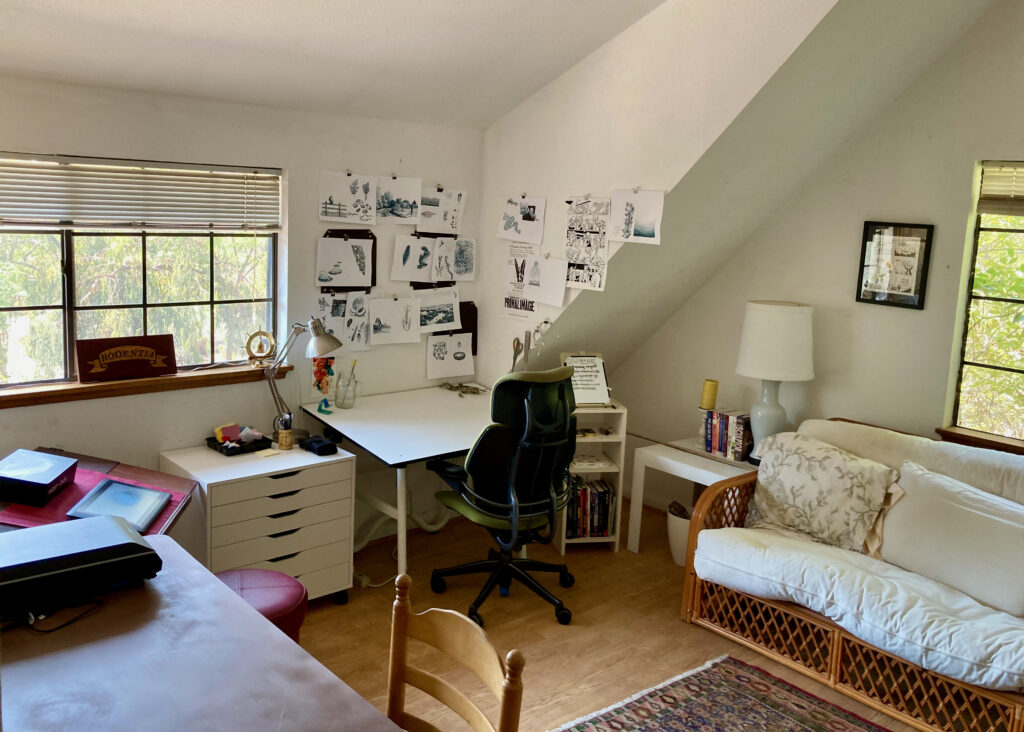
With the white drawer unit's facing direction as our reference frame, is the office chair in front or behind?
in front

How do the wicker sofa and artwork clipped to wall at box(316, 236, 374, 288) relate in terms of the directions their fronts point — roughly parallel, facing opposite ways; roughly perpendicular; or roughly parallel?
roughly perpendicular

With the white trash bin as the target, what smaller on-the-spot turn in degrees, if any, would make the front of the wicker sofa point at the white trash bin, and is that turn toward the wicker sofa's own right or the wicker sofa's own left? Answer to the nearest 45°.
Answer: approximately 90° to the wicker sofa's own right

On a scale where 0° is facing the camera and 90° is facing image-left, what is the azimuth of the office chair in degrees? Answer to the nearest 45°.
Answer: approximately 135°

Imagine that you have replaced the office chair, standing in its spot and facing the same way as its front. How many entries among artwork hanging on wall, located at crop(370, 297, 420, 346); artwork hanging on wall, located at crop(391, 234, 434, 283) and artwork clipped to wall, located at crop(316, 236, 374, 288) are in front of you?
3

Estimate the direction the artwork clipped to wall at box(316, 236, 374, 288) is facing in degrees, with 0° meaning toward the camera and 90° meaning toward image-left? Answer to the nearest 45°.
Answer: approximately 0°

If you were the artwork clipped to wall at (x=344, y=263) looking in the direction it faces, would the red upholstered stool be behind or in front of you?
in front

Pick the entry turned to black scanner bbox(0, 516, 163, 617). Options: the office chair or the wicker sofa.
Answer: the wicker sofa

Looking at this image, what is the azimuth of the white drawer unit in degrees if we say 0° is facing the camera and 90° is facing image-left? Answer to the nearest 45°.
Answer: approximately 315°

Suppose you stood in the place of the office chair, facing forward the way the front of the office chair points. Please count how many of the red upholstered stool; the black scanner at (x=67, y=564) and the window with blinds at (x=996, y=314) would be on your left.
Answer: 2

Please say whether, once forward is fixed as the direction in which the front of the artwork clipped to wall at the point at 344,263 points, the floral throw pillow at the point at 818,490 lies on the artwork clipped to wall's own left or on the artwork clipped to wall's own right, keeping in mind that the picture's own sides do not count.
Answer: on the artwork clipped to wall's own left

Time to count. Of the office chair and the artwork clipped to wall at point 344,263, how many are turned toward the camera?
1
